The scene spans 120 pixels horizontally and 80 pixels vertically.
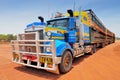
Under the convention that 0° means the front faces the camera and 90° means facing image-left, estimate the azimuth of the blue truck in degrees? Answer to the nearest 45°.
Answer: approximately 45°
